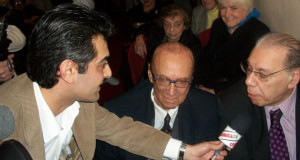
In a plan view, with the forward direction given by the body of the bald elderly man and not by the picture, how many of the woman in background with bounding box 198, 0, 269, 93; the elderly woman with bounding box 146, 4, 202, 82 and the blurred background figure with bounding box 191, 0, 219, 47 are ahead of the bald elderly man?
0

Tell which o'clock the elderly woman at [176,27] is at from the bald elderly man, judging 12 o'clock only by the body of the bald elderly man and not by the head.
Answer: The elderly woman is roughly at 6 o'clock from the bald elderly man.

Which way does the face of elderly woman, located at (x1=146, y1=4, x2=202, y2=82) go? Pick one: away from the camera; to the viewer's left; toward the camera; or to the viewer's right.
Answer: toward the camera

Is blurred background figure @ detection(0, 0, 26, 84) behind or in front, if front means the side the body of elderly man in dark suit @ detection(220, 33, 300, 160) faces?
in front

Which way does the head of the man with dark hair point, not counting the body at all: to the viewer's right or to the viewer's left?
to the viewer's right

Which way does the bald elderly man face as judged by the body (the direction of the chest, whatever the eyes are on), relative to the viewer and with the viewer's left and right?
facing the viewer

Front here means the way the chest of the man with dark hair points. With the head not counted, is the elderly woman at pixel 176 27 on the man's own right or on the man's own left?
on the man's own left

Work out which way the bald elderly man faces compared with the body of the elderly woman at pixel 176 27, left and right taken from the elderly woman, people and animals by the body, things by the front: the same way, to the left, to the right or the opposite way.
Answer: the same way

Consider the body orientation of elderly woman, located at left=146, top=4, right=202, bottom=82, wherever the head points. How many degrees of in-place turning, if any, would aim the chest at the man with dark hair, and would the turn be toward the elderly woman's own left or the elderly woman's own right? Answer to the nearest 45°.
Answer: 0° — they already face them

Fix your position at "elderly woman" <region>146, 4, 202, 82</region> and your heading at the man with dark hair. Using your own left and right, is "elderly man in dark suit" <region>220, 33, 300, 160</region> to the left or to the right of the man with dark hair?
left

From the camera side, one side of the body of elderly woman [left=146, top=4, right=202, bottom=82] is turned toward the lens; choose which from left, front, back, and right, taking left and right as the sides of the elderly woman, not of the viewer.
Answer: front

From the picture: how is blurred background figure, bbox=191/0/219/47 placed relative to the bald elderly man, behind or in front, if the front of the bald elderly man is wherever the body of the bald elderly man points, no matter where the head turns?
behind

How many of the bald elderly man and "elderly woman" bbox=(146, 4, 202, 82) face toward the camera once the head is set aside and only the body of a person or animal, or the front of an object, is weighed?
2

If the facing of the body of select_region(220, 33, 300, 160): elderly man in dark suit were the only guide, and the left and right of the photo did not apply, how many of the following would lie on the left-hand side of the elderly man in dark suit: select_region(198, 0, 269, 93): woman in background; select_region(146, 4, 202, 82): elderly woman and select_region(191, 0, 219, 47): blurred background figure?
0

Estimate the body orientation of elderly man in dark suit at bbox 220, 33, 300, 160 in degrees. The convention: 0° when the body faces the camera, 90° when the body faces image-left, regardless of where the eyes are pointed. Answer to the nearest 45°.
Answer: approximately 45°

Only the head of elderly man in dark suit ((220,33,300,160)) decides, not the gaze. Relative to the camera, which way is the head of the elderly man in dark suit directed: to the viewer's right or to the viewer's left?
to the viewer's left
